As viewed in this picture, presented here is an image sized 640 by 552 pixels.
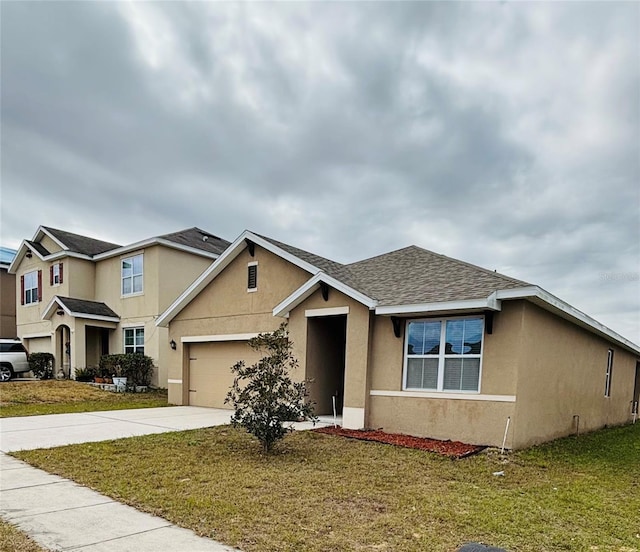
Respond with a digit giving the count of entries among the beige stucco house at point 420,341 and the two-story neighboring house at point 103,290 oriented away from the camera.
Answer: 0

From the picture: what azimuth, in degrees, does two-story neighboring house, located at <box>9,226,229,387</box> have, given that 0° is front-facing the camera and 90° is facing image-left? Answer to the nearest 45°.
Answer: approximately 45°

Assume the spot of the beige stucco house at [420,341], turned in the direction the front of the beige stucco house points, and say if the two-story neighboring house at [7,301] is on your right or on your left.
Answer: on your right

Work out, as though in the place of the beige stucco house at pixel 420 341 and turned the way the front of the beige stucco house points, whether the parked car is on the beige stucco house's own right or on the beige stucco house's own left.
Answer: on the beige stucco house's own right

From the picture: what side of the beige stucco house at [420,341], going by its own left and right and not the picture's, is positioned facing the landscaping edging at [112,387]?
right

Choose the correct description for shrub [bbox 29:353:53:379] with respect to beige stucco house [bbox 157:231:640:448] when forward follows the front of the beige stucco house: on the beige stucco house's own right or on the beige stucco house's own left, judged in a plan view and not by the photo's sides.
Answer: on the beige stucco house's own right

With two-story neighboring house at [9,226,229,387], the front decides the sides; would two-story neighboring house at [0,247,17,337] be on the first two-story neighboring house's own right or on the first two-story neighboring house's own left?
on the first two-story neighboring house's own right

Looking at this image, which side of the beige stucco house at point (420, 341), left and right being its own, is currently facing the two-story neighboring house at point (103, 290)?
right
